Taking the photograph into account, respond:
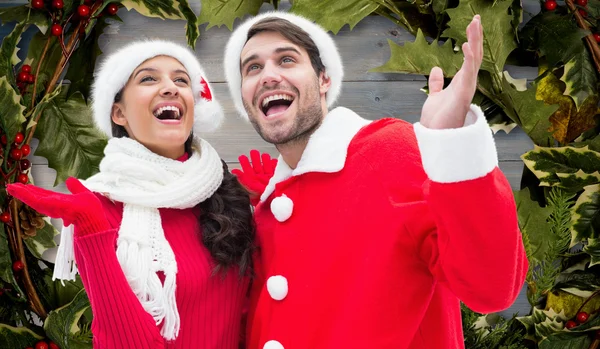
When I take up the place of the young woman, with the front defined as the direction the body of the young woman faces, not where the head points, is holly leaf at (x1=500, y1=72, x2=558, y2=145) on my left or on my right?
on my left

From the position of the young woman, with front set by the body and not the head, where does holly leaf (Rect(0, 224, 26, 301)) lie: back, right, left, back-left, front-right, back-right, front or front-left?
back-right

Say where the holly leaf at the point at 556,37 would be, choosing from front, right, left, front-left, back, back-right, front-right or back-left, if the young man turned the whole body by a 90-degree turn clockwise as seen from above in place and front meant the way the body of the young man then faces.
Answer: right

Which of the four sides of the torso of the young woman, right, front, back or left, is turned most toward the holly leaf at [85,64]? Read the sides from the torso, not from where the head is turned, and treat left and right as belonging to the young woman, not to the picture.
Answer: back

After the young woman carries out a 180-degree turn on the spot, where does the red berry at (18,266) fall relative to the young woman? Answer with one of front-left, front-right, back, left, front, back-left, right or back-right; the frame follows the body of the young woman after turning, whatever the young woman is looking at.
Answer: front-left

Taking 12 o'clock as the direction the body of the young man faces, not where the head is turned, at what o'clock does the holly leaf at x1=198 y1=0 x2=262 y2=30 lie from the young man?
The holly leaf is roughly at 4 o'clock from the young man.

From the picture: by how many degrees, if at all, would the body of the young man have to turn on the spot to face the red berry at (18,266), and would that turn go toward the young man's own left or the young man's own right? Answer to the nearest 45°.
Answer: approximately 45° to the young man's own right

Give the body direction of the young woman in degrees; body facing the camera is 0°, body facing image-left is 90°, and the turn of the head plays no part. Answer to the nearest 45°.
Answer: approximately 0°

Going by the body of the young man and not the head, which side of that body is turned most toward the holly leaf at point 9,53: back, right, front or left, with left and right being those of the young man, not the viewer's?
right

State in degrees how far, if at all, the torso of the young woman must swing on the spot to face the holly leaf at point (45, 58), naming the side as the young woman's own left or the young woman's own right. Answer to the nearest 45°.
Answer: approximately 180°

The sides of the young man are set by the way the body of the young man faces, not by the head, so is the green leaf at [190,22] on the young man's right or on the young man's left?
on the young man's right

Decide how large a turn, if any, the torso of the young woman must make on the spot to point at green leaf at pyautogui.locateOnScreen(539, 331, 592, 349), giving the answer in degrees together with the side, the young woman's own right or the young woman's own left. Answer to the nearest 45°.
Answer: approximately 90° to the young woman's own left

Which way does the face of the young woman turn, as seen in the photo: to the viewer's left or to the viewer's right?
to the viewer's right
